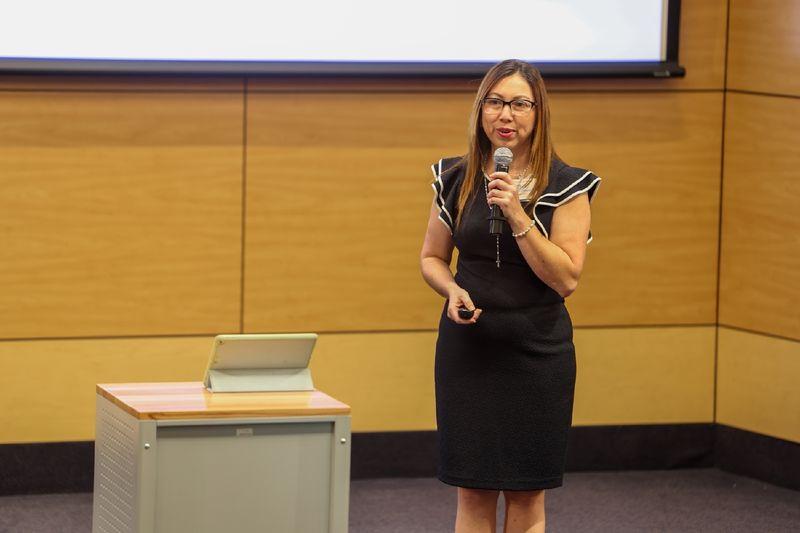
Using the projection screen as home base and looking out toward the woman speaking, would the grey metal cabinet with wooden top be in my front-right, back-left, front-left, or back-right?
front-right

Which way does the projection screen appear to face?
toward the camera

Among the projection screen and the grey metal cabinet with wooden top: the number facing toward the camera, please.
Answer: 2

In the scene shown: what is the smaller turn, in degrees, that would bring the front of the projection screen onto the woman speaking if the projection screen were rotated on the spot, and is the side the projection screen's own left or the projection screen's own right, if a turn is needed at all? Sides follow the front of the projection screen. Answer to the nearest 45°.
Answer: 0° — it already faces them

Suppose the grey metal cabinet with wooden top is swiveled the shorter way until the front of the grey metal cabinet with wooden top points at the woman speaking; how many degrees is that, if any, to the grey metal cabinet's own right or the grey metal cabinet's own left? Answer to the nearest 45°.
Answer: approximately 90° to the grey metal cabinet's own left
